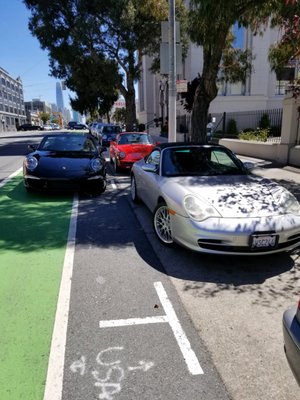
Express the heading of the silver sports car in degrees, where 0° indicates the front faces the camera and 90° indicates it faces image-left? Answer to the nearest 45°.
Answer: approximately 315°

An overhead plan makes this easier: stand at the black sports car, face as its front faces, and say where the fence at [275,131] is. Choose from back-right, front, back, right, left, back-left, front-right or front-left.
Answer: back-left

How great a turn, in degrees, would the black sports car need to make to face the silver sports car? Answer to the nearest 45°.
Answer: approximately 45° to its left

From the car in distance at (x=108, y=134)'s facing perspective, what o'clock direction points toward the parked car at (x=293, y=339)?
The parked car is roughly at 12 o'clock from the car in distance.

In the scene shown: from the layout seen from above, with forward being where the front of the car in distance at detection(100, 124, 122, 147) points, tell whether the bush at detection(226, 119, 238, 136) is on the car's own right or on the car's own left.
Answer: on the car's own left

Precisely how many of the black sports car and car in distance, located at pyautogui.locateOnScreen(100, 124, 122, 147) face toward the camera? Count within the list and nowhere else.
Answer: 2

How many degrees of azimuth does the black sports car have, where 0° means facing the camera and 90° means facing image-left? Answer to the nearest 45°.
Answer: approximately 0°

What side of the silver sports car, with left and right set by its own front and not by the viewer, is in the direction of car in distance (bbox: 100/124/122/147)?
back

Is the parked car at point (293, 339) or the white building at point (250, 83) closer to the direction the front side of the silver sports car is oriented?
the parked car

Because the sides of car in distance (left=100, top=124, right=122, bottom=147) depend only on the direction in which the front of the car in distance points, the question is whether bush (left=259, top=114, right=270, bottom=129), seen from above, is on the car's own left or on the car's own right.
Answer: on the car's own left

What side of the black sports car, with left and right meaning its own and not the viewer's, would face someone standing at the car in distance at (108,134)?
back

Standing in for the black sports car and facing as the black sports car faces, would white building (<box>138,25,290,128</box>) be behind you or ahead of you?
behind
